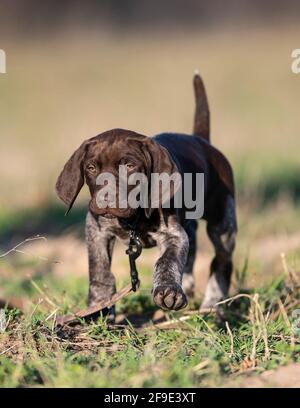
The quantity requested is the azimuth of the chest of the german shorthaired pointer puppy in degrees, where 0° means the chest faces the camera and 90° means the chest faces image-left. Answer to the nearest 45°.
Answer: approximately 45°
